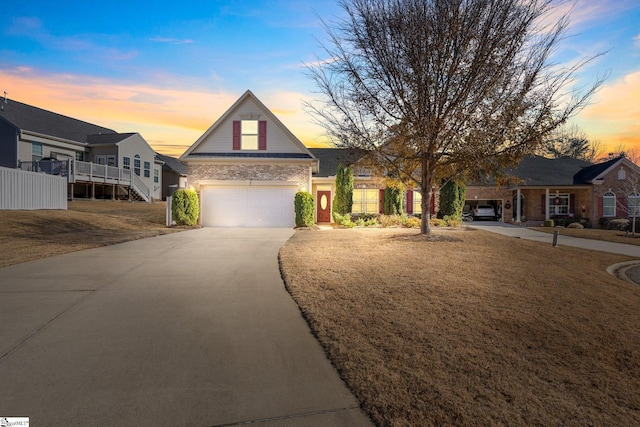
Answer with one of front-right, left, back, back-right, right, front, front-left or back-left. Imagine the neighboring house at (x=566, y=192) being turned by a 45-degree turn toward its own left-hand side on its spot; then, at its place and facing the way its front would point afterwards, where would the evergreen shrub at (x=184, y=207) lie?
right

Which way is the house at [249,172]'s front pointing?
toward the camera

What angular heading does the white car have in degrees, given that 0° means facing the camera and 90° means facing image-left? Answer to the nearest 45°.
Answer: approximately 180°

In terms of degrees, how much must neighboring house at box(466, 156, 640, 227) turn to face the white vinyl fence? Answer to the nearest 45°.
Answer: approximately 45° to its right

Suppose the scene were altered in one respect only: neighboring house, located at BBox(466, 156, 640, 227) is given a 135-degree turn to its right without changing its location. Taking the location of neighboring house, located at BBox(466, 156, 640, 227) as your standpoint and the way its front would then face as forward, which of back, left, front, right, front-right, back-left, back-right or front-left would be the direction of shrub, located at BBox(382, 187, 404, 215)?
left

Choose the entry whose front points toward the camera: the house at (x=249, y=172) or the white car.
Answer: the house

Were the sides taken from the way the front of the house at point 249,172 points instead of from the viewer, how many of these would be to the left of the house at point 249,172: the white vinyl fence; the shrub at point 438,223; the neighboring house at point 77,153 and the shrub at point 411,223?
2

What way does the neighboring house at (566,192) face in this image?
toward the camera

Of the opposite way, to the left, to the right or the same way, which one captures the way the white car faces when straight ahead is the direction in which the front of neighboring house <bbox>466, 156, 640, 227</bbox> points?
the opposite way

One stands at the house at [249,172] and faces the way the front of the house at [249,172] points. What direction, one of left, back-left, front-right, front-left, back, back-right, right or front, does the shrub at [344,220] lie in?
left
